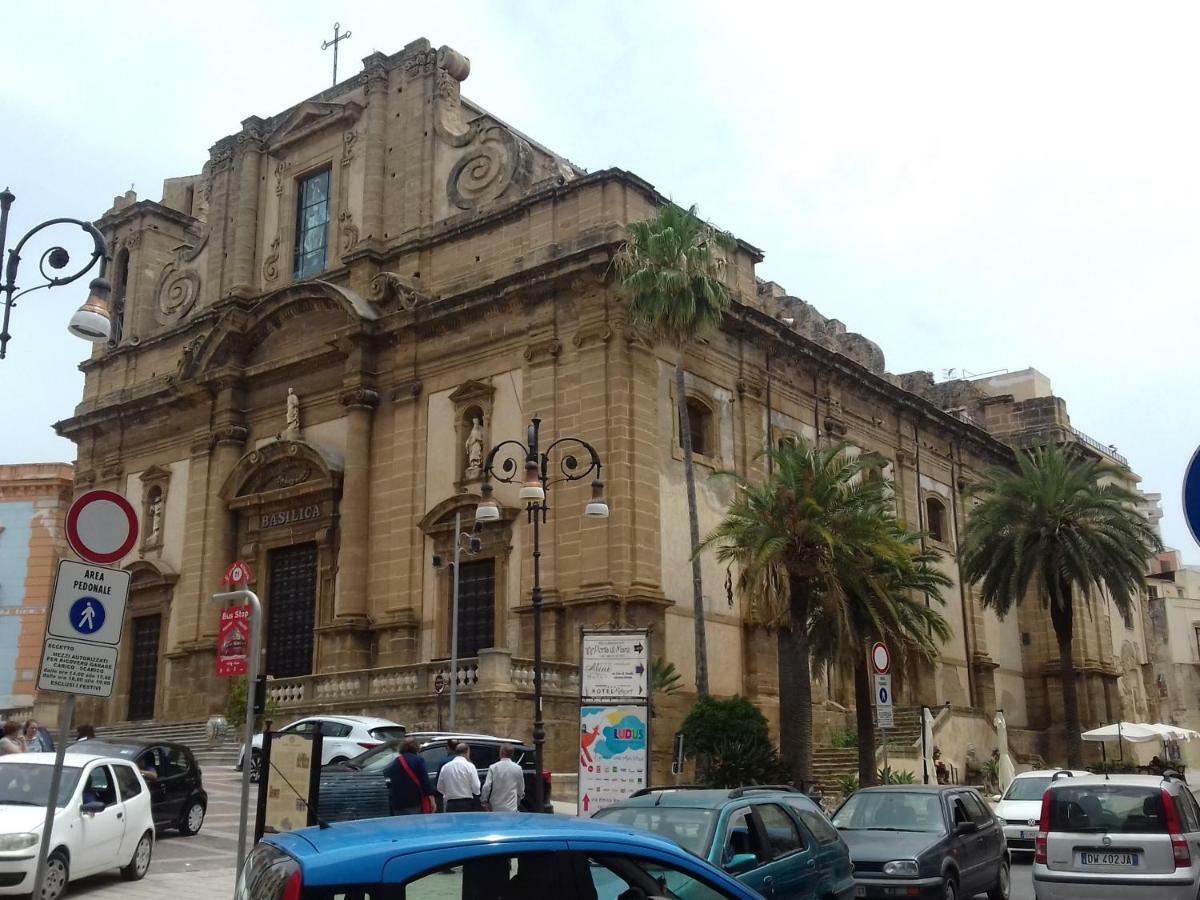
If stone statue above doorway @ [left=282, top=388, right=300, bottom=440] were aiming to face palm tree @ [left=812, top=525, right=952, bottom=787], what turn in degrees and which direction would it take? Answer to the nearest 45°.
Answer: approximately 90° to its left

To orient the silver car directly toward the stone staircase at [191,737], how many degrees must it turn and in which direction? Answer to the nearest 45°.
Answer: approximately 45° to its left

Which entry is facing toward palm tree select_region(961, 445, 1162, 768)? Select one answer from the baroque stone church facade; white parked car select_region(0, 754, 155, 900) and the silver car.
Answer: the silver car

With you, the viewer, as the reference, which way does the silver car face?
facing away from the viewer

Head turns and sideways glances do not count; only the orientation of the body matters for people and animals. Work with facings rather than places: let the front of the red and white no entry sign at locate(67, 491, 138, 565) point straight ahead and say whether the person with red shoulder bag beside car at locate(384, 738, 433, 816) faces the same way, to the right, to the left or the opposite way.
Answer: the opposite way

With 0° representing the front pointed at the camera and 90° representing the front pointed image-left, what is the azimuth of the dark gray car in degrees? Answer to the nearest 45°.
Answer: approximately 45°

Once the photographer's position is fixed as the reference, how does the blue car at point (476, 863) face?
facing to the right of the viewer

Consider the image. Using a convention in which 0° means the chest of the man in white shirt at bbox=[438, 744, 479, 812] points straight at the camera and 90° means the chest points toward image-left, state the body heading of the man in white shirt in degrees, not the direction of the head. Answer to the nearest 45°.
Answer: approximately 180°

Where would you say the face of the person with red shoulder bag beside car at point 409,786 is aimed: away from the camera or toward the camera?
away from the camera

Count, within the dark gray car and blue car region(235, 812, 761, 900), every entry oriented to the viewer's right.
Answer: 1

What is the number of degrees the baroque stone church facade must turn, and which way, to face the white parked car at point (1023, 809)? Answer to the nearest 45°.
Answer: approximately 90° to its left

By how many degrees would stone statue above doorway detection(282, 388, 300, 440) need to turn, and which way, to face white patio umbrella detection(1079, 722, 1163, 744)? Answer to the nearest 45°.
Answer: approximately 135° to its left
